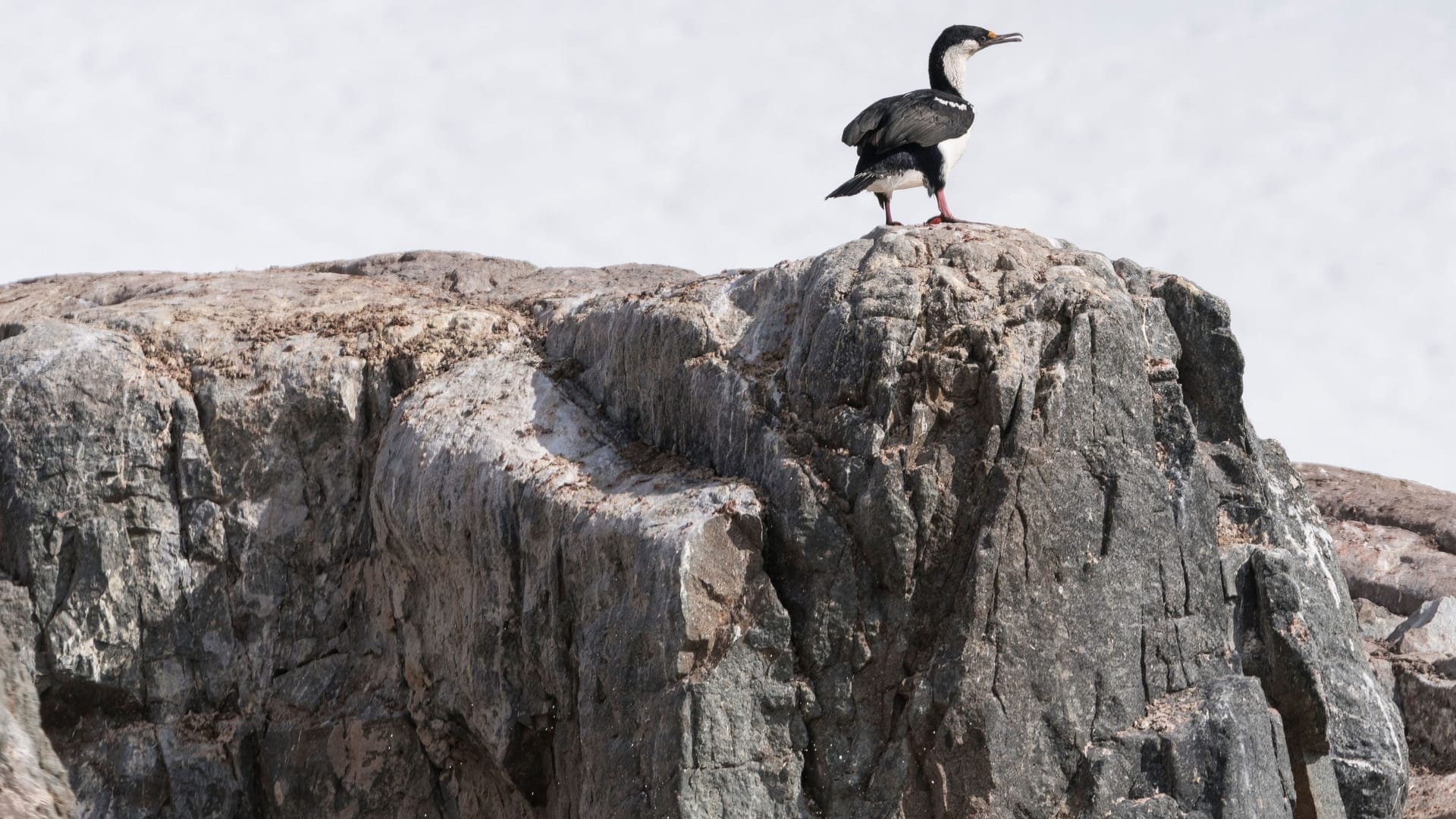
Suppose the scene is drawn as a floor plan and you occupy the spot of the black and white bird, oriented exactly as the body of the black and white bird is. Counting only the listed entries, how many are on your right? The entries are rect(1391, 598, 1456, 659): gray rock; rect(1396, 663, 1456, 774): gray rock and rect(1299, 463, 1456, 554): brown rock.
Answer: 0

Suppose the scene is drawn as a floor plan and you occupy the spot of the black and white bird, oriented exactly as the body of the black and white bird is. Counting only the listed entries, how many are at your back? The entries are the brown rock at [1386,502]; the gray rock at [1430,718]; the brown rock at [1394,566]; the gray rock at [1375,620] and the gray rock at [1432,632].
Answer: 0

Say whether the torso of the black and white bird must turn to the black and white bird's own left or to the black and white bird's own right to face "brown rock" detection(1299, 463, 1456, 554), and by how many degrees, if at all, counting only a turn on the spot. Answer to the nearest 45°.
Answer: approximately 45° to the black and white bird's own left

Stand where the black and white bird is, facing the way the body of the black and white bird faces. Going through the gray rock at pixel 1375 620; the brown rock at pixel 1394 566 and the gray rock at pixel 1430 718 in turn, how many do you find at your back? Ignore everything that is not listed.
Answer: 0

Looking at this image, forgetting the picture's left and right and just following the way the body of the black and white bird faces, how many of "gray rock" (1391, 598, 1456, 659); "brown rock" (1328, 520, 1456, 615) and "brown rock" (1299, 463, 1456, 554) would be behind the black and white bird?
0

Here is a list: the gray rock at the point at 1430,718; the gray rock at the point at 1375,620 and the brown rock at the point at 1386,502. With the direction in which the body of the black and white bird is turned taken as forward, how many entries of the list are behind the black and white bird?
0

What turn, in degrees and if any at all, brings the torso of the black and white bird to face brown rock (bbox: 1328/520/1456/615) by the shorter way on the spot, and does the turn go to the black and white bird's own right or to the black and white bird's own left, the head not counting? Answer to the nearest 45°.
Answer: approximately 45° to the black and white bird's own left

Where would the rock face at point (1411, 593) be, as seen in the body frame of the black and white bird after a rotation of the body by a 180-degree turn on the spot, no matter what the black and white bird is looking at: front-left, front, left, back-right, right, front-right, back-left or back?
back-right

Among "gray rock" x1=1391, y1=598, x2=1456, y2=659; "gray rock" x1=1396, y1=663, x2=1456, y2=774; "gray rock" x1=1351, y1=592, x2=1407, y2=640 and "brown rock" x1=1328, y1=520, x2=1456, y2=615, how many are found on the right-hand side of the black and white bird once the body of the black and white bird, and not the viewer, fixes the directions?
0

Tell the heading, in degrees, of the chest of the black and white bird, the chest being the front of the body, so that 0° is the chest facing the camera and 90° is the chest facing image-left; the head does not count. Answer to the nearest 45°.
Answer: approximately 270°
